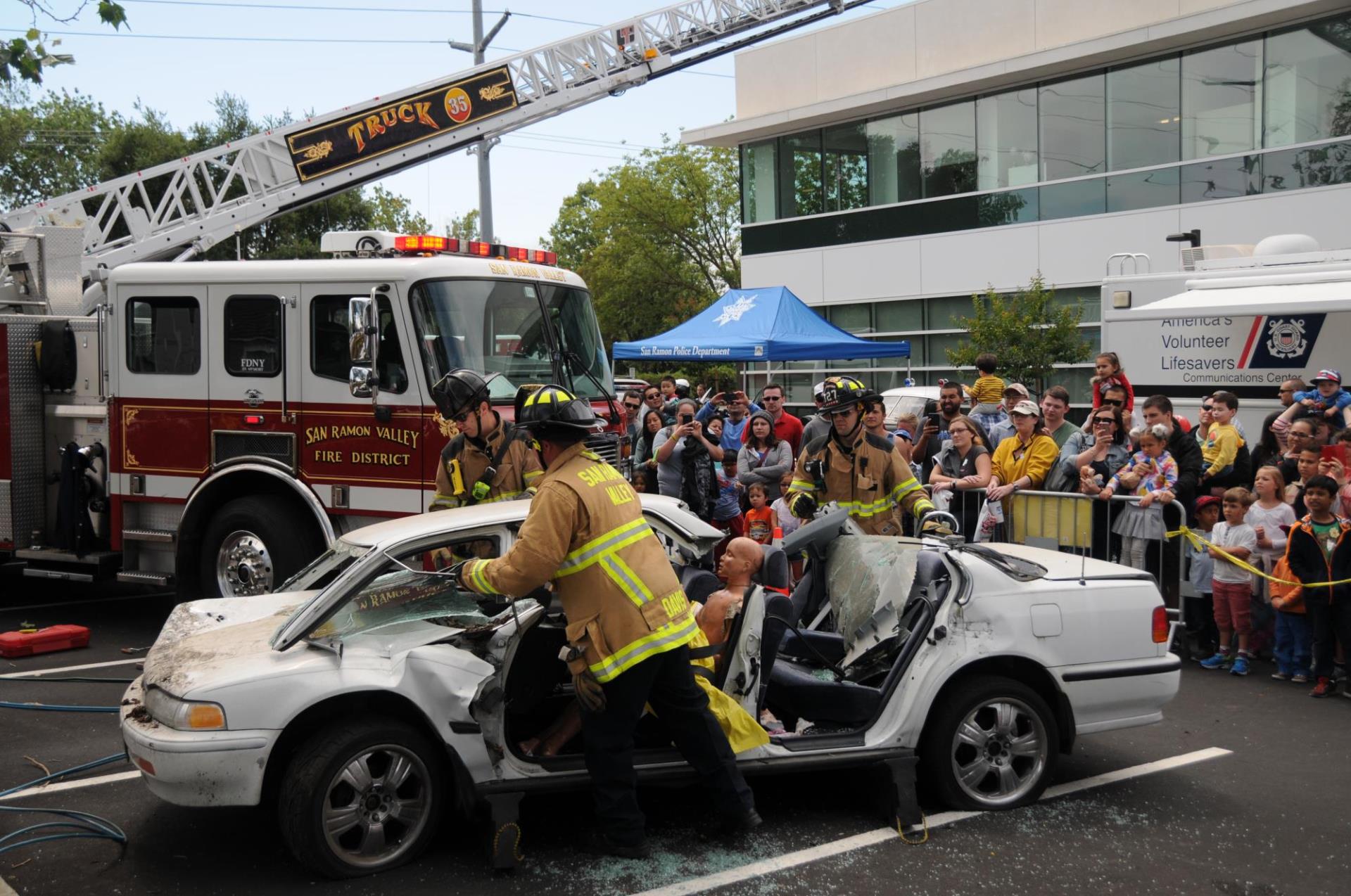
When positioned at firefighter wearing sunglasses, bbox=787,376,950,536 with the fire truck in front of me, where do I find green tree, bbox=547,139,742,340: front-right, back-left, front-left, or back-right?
front-right

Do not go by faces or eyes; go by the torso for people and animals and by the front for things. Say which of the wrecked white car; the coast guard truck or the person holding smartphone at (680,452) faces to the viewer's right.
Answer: the coast guard truck

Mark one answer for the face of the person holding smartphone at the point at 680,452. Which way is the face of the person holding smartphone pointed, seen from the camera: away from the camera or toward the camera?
toward the camera

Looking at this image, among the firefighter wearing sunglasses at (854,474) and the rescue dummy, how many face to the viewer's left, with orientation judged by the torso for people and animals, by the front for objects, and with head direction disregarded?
1

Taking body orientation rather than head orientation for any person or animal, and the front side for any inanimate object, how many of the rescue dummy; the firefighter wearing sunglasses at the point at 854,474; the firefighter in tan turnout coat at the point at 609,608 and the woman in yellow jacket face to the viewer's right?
0

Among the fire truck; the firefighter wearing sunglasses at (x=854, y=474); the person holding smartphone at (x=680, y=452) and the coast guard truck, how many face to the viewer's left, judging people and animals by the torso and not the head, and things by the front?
0

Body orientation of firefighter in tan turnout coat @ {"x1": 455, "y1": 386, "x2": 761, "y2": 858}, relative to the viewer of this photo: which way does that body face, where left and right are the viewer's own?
facing away from the viewer and to the left of the viewer

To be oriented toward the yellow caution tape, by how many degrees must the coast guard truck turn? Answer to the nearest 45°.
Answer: approximately 90° to its right

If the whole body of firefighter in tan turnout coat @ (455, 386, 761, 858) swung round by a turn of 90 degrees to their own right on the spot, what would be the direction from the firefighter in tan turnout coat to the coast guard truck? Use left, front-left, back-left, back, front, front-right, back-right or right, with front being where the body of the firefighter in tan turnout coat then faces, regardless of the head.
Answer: front

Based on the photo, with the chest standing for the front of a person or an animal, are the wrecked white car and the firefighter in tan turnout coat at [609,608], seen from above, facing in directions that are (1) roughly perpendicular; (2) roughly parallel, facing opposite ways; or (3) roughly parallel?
roughly perpendicular

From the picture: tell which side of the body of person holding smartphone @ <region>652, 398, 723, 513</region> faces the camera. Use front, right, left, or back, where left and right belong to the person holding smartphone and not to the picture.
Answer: front

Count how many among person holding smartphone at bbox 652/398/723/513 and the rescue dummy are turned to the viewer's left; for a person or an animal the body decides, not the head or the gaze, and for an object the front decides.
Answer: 1

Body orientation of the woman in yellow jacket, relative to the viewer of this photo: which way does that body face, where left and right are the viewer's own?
facing the viewer and to the left of the viewer

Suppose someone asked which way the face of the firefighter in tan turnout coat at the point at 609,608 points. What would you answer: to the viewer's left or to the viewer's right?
to the viewer's left

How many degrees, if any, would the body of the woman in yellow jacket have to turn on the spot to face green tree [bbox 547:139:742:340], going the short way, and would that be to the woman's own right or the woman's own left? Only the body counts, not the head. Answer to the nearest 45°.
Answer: approximately 135° to the woman's own right

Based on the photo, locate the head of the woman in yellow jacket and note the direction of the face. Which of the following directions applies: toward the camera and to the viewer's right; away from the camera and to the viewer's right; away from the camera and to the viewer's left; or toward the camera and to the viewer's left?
toward the camera and to the viewer's left

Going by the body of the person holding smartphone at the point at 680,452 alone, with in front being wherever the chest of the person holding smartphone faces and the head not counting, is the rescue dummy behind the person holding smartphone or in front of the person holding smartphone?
in front

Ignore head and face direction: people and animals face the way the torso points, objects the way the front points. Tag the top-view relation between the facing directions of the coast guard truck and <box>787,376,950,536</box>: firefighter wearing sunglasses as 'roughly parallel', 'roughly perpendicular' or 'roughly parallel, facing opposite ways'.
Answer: roughly perpendicular
